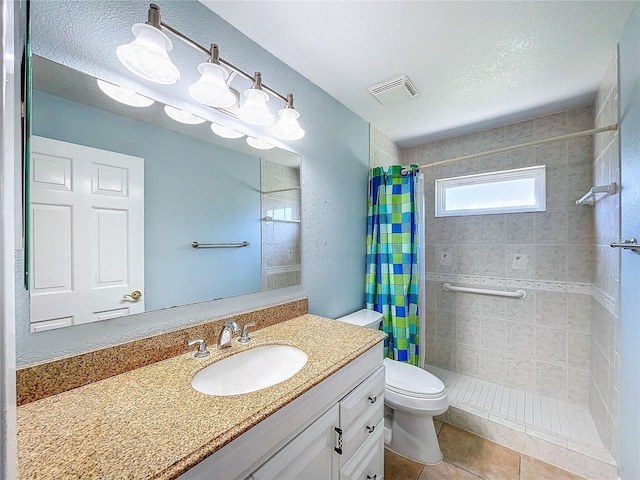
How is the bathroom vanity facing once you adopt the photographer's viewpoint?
facing the viewer and to the right of the viewer

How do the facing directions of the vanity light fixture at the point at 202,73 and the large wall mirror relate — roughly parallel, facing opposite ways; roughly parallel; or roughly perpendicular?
roughly parallel

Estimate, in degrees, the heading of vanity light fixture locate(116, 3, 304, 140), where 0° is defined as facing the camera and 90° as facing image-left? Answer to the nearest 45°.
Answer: approximately 315°

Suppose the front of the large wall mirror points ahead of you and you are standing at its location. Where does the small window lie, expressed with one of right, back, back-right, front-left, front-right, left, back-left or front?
front-left

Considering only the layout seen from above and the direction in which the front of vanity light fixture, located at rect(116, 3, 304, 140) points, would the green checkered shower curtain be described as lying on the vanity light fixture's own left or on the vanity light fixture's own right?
on the vanity light fixture's own left

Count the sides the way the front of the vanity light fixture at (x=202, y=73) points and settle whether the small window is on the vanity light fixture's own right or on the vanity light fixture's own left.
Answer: on the vanity light fixture's own left

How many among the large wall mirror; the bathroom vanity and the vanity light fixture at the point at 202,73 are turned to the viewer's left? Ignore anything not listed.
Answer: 0

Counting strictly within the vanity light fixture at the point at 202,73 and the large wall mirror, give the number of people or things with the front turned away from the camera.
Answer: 0

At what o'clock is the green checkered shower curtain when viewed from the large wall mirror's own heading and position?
The green checkered shower curtain is roughly at 10 o'clock from the large wall mirror.

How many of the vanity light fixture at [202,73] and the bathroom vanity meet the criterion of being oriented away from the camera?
0
